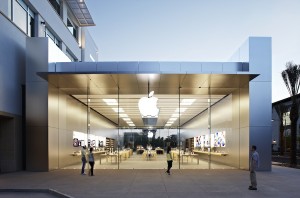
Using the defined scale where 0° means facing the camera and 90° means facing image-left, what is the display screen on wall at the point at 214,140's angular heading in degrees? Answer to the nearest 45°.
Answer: approximately 45°

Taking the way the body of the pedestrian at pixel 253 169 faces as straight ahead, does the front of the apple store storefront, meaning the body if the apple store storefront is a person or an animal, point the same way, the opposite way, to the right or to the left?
to the left

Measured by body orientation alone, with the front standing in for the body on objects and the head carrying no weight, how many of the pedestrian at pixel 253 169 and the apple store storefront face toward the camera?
1

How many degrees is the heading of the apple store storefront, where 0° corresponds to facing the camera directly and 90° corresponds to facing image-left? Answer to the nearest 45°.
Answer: approximately 0°

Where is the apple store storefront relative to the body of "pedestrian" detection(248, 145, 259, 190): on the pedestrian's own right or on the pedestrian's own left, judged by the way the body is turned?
on the pedestrian's own right

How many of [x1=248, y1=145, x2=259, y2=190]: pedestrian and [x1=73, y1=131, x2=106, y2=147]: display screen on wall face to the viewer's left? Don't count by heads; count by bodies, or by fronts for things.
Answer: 1

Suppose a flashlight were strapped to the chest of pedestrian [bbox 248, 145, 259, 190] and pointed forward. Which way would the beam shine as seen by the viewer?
to the viewer's left

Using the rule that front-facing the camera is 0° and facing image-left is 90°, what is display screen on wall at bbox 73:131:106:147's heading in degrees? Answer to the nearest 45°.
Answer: approximately 315°

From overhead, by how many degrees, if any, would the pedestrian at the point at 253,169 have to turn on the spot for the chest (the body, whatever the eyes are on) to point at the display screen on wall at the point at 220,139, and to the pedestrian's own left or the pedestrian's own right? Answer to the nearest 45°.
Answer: approximately 90° to the pedestrian's own right
